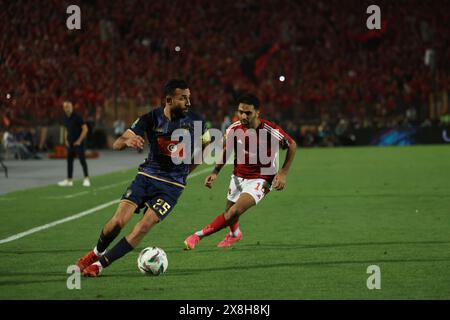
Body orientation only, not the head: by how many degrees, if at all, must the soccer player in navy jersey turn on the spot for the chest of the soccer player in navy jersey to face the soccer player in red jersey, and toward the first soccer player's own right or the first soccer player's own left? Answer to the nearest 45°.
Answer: approximately 90° to the first soccer player's own left

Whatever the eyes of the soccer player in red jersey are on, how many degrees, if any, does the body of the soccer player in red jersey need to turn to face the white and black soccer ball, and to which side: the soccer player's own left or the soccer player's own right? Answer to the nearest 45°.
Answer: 0° — they already face it
